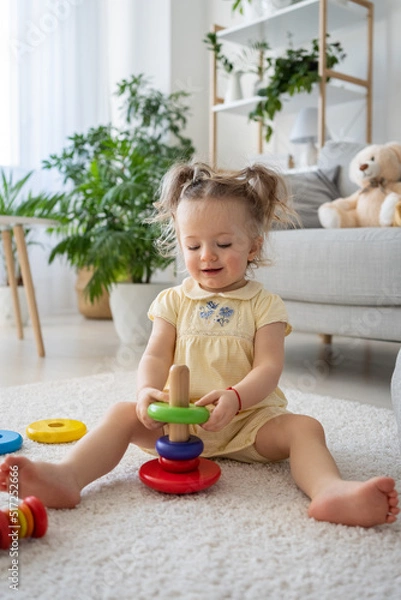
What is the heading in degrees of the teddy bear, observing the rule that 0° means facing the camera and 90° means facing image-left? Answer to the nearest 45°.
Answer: approximately 45°

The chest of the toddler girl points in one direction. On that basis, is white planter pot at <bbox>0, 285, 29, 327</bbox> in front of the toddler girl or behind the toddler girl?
behind

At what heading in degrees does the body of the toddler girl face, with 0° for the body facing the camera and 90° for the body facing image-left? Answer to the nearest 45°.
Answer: approximately 0°

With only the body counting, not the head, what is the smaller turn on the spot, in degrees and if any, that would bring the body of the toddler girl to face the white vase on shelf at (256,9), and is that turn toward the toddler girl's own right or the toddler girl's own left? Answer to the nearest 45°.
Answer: approximately 180°

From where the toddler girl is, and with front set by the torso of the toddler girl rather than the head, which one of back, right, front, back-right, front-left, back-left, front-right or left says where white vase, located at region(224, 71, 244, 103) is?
back

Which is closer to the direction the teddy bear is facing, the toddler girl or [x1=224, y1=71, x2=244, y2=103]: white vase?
the toddler girl
